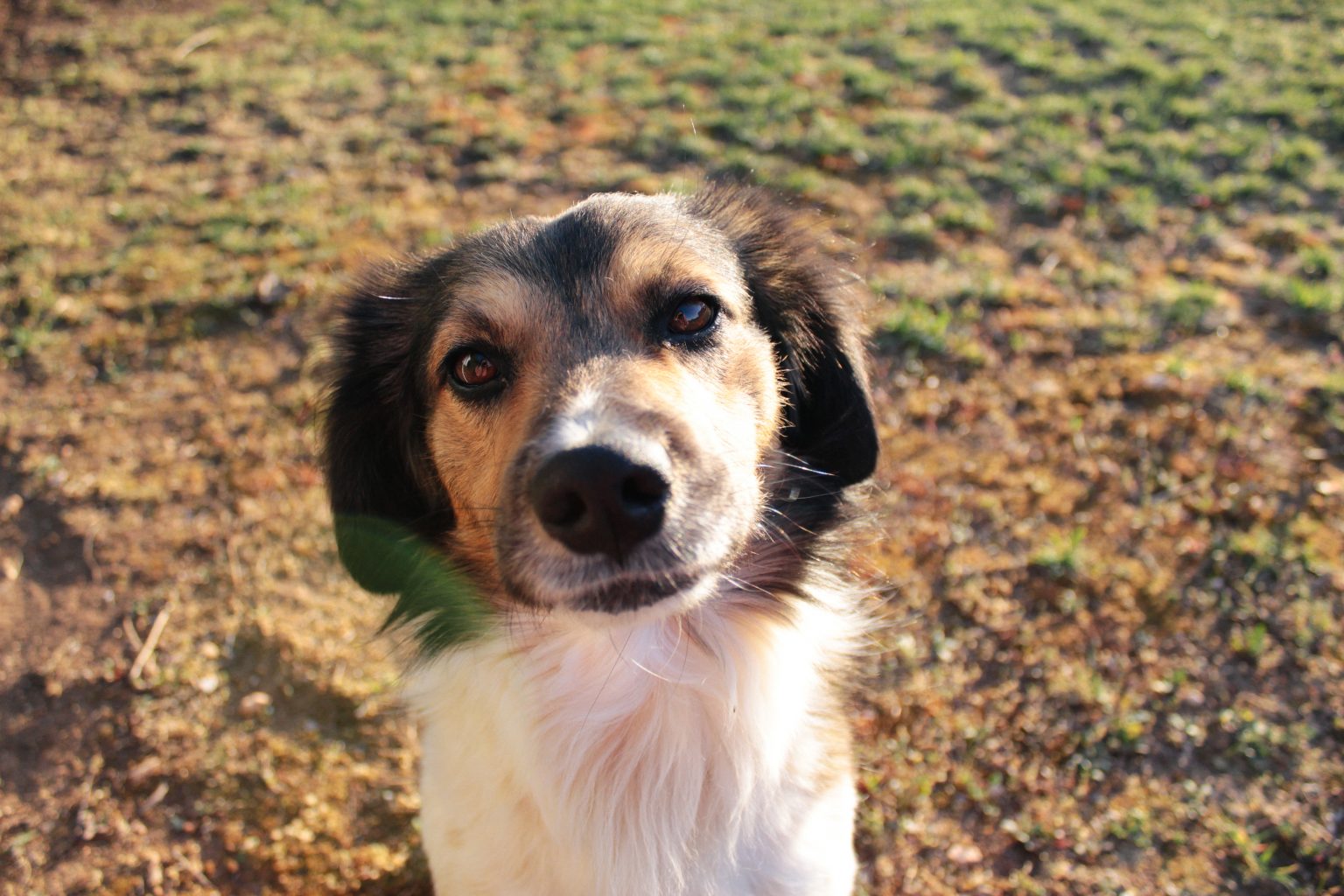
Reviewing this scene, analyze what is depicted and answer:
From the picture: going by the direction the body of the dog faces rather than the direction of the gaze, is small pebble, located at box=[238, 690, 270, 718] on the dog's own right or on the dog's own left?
on the dog's own right

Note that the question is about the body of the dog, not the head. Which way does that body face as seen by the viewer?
toward the camera
